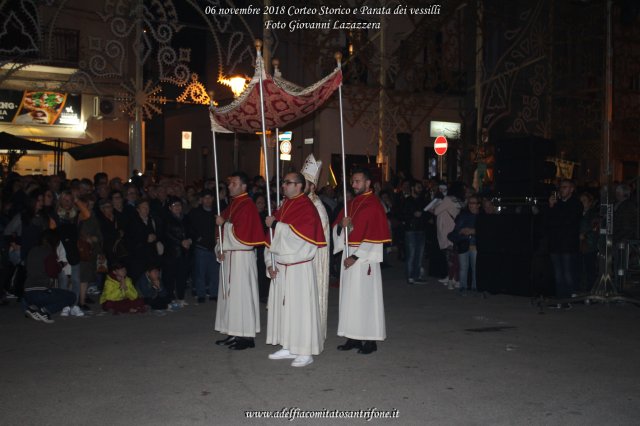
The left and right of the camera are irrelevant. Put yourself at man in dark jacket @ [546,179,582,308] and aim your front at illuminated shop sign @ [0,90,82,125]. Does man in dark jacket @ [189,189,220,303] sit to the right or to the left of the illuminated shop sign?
left

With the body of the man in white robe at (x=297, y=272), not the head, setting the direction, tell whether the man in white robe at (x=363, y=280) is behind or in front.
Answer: behind

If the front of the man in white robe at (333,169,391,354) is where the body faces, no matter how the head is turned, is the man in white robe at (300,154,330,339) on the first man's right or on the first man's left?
on the first man's right
